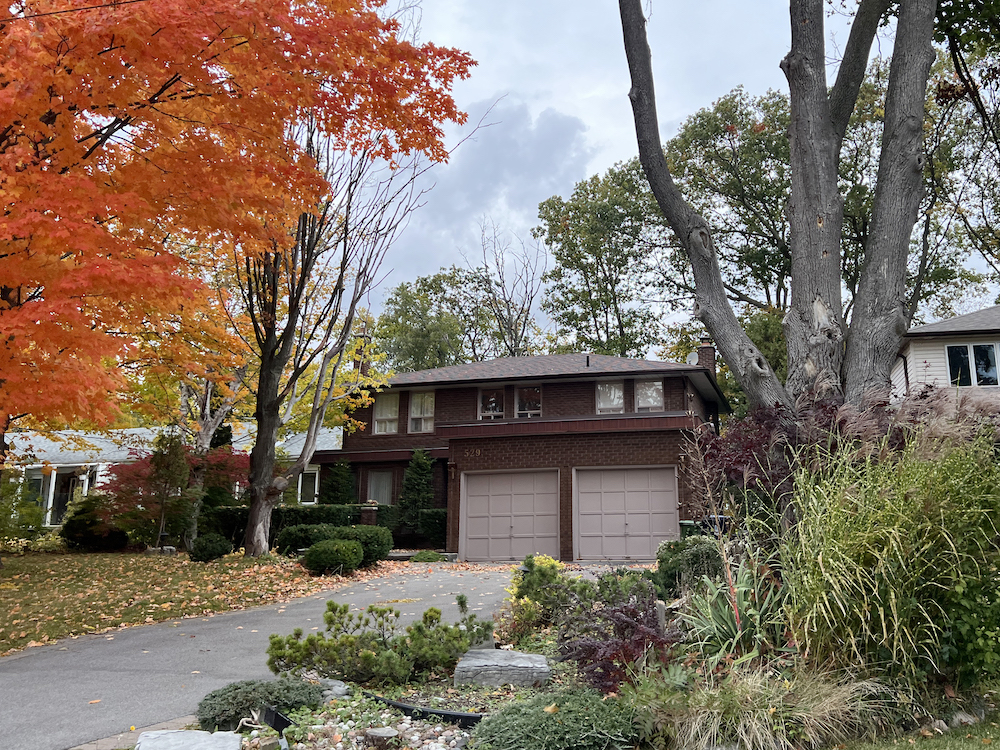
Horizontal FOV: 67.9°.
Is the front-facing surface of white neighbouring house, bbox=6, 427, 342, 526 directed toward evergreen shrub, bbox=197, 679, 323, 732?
yes

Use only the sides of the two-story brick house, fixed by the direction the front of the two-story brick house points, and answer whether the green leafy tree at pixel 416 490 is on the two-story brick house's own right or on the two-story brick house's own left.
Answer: on the two-story brick house's own right

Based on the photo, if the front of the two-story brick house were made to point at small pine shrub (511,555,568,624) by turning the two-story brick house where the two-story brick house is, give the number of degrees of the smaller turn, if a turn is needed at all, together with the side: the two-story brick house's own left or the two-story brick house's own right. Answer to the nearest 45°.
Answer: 0° — it already faces it

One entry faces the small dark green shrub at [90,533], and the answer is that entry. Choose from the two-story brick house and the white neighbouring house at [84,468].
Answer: the white neighbouring house

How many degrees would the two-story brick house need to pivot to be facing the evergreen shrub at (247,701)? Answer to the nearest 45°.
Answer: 0° — it already faces it

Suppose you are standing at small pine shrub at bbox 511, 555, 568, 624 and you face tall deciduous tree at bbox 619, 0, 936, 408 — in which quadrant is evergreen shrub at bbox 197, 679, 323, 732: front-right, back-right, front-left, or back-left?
back-right

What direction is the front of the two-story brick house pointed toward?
toward the camera

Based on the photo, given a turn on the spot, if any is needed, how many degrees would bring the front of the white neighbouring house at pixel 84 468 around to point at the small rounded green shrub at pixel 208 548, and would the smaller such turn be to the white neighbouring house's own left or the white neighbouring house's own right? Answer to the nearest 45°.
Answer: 0° — it already faces it

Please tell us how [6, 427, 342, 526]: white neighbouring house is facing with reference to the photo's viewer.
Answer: facing the viewer

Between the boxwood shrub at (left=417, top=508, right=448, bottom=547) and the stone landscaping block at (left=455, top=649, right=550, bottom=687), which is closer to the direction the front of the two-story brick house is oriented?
the stone landscaping block

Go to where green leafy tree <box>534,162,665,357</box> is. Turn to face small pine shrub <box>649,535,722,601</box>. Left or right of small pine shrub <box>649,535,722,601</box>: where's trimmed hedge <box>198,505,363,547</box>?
right

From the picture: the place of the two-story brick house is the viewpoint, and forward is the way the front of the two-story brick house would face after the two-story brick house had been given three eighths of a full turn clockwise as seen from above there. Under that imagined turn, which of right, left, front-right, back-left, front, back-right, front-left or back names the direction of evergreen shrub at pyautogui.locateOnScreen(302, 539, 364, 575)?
left

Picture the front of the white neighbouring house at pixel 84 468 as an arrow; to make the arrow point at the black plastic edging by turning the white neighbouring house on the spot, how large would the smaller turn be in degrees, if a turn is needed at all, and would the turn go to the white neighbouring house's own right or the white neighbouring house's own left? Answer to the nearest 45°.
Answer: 0° — it already faces it

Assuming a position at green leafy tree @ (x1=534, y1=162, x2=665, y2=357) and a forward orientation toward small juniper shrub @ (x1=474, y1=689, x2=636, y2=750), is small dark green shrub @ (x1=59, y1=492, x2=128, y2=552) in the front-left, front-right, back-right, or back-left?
front-right

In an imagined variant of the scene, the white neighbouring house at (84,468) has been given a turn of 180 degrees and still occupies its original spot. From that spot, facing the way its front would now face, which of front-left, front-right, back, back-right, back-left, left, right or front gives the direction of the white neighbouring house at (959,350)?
back-right

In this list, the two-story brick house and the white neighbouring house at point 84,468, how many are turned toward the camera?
2

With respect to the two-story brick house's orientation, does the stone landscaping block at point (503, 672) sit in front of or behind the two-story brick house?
in front
